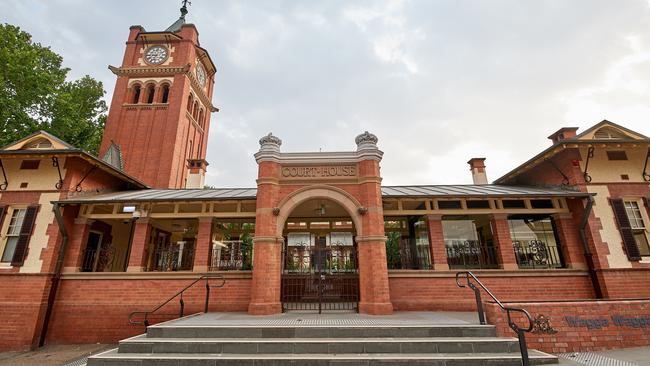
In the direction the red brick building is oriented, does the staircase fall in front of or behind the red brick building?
in front

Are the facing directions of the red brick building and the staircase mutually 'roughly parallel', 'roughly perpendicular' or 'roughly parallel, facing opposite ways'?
roughly parallel

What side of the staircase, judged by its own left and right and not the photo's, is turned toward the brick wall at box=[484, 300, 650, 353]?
left

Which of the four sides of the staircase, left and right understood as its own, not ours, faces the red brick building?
back

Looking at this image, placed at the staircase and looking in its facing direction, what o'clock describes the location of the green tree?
The green tree is roughly at 4 o'clock from the staircase.

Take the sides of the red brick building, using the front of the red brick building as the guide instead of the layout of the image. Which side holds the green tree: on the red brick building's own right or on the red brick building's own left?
on the red brick building's own right

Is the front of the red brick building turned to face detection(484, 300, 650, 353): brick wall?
no

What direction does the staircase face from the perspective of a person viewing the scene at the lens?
facing the viewer

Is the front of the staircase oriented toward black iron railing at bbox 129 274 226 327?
no

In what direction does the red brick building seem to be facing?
toward the camera

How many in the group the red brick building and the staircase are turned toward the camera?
2
